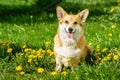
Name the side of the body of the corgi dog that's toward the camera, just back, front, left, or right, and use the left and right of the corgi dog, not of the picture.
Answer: front
